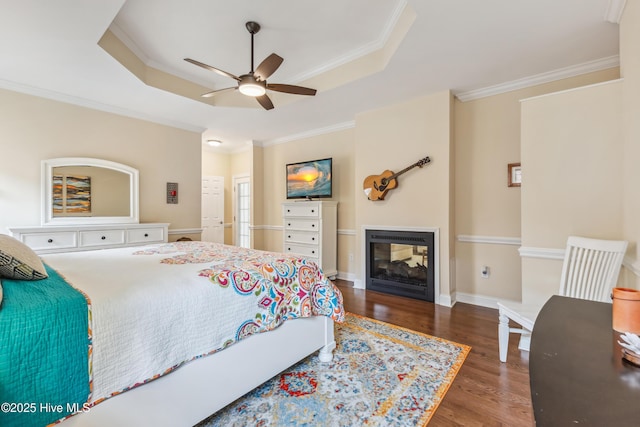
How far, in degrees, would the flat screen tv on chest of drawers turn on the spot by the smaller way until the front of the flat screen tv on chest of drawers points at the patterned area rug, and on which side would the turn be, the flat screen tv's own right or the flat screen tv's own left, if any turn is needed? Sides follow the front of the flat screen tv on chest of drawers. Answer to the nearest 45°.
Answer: approximately 45° to the flat screen tv's own left

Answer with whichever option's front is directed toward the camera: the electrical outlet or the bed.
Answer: the electrical outlet

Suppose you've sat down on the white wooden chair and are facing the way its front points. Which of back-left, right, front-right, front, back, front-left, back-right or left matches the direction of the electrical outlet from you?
right

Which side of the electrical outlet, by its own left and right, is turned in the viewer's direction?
front

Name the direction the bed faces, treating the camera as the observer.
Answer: facing away from the viewer and to the right of the viewer

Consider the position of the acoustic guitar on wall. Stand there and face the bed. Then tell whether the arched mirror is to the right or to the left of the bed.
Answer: right

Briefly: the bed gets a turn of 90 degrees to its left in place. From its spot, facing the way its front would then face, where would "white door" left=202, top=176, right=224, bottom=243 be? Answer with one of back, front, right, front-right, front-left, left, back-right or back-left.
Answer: front-right

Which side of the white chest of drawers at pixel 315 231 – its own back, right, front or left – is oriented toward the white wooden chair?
left

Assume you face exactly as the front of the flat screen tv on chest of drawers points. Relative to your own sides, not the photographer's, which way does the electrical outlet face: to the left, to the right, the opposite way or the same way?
the same way

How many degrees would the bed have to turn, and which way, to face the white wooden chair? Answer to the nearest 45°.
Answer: approximately 45° to its right

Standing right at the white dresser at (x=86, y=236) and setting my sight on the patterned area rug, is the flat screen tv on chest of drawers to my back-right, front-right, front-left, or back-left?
front-left

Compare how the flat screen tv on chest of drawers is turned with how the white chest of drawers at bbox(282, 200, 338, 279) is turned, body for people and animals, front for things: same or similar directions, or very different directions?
same or similar directions

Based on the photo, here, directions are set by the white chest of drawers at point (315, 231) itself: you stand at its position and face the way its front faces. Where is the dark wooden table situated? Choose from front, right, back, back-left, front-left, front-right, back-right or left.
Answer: front-left

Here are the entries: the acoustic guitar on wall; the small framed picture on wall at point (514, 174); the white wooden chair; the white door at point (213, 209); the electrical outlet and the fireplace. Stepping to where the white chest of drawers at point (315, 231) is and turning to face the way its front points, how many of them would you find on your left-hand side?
5

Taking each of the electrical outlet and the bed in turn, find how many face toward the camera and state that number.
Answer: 1

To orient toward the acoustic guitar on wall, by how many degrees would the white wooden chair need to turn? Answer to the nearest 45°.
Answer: approximately 45° to its right

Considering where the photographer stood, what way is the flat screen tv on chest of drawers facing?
facing the viewer and to the left of the viewer
